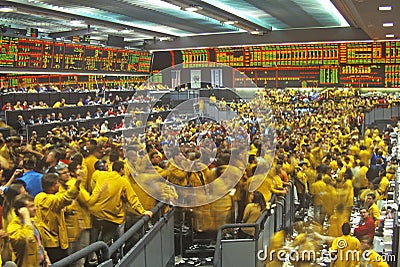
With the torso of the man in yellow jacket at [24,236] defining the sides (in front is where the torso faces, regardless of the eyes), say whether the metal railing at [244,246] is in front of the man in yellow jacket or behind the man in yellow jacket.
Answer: in front

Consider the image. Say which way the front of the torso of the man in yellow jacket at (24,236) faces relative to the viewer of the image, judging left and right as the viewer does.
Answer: facing to the right of the viewer

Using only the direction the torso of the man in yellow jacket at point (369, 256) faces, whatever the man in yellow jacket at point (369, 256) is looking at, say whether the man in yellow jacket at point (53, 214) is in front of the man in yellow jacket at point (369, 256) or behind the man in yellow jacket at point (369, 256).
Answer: in front

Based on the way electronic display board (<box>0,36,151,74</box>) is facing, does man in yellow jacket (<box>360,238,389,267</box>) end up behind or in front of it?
in front

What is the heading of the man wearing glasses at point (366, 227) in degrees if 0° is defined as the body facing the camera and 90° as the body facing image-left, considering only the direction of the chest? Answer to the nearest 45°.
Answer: approximately 45°

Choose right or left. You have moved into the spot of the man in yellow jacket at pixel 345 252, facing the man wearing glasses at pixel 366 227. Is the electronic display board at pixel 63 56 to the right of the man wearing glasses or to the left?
left

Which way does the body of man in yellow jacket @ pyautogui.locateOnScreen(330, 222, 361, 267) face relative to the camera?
away from the camera

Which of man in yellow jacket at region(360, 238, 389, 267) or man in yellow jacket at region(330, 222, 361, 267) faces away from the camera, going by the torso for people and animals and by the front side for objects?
man in yellow jacket at region(330, 222, 361, 267)

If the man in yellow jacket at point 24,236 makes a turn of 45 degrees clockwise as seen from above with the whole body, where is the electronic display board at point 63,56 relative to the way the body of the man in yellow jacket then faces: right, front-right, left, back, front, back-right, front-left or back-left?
back-left

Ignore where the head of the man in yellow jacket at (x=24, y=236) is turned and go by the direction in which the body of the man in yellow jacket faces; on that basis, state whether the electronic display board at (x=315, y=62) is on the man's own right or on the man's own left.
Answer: on the man's own left
